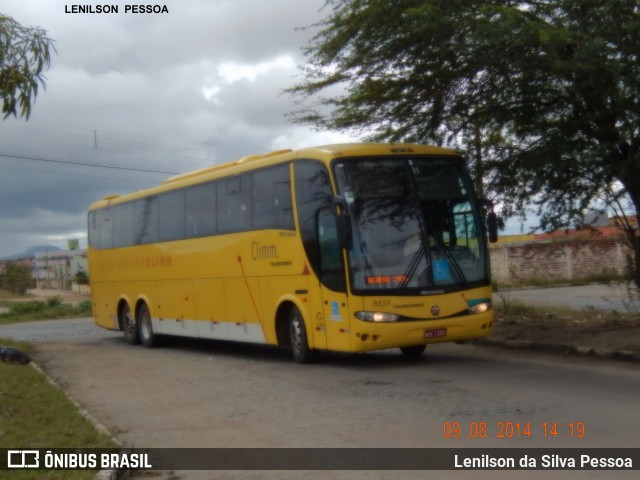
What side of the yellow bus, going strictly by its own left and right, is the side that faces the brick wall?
left

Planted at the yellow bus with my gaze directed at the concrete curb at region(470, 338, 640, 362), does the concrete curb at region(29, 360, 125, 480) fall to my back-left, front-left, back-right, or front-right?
back-right

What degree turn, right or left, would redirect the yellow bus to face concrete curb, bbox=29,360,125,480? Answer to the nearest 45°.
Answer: approximately 90° to its right

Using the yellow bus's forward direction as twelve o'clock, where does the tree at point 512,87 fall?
The tree is roughly at 10 o'clock from the yellow bus.

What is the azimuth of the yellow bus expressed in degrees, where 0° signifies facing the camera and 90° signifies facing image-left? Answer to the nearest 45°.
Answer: approximately 315°

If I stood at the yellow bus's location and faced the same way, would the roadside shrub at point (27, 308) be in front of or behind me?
behind

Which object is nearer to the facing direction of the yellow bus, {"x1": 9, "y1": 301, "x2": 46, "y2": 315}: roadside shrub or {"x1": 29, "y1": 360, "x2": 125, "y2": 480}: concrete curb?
the concrete curb

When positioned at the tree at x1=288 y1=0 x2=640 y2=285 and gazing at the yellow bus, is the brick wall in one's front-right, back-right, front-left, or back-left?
back-right
